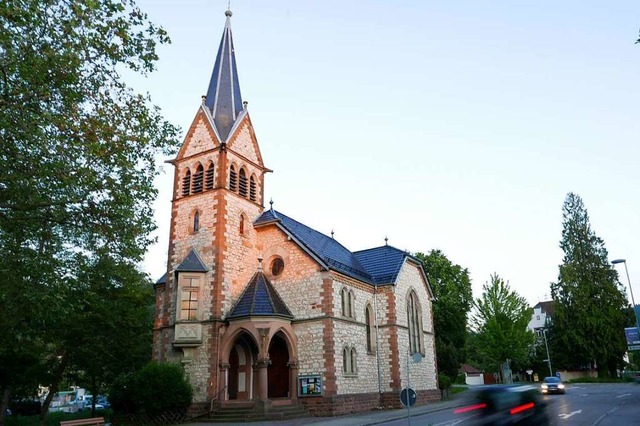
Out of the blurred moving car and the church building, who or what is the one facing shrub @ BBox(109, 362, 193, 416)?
the church building

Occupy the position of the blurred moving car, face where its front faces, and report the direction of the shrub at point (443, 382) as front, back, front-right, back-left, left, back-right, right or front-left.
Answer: front-left

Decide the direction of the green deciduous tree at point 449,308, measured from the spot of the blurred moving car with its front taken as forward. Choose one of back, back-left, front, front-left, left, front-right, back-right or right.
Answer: front-left

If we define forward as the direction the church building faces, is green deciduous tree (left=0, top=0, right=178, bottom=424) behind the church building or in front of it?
in front

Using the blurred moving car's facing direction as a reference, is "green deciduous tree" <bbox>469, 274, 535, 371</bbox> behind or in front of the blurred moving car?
in front

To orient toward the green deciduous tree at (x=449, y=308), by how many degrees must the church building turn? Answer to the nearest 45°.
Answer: approximately 180°

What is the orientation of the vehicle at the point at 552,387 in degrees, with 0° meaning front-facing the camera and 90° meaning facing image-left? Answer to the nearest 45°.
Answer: approximately 0°

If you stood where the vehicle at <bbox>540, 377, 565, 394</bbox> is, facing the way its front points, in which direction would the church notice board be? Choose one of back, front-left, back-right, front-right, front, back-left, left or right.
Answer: front-right

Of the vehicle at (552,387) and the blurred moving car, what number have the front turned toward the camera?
1

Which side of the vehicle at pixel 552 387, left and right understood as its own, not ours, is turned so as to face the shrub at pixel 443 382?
right

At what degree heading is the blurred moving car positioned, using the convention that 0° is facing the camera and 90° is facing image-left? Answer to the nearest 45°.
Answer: approximately 225°

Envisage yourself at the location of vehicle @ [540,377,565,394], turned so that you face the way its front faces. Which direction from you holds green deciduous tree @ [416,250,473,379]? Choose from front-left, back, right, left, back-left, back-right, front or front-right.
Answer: back-right
